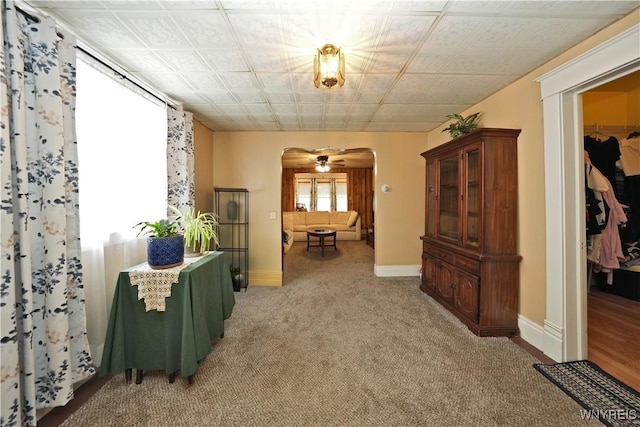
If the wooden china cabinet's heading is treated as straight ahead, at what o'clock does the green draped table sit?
The green draped table is roughly at 12 o'clock from the wooden china cabinet.

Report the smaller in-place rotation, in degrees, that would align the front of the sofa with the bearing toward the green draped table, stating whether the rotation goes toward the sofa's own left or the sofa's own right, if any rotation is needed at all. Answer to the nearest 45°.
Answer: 0° — it already faces it

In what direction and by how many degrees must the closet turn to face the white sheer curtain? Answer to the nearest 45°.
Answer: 0° — it already faces it

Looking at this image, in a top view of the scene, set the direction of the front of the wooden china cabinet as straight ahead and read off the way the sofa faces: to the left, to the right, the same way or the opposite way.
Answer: to the left

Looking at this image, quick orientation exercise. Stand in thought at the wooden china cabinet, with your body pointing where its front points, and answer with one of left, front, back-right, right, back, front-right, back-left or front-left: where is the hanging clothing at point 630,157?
back

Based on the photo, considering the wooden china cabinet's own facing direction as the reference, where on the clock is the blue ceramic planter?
The blue ceramic planter is roughly at 12 o'clock from the wooden china cabinet.

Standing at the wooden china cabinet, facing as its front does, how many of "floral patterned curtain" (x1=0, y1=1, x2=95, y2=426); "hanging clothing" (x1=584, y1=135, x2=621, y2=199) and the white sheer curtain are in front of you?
2

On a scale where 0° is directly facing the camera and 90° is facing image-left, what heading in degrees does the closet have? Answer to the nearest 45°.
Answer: approximately 45°
